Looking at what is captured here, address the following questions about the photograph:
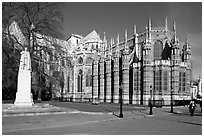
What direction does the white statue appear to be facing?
toward the camera

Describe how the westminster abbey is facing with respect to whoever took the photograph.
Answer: facing away from the viewer and to the left of the viewer

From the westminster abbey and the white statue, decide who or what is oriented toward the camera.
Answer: the white statue

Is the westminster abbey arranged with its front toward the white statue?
no

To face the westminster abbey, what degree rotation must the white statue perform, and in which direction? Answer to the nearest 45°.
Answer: approximately 135° to its left

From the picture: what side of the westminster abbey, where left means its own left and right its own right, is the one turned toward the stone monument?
left

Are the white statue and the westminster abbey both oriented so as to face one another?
no

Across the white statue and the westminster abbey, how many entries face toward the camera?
1

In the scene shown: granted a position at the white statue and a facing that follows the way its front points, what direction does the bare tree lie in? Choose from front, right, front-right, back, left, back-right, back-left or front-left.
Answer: back
